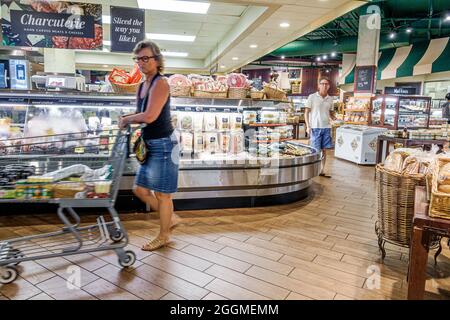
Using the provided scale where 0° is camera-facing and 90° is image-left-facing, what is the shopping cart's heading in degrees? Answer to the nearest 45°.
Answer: approximately 90°

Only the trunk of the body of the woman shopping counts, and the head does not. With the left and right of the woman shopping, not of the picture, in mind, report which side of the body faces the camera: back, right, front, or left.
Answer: left

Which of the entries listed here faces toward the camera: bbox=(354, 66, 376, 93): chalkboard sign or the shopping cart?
the chalkboard sign

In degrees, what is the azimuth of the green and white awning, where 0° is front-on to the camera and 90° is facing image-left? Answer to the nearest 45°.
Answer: approximately 45°

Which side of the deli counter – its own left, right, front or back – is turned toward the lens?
front

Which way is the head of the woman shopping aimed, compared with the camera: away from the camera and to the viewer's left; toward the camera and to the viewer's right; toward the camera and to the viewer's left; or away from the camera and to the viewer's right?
toward the camera and to the viewer's left

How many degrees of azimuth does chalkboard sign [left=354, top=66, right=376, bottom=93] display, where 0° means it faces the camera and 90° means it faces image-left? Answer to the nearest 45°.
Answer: approximately 0°

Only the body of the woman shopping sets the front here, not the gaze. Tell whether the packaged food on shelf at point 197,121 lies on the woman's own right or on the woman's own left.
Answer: on the woman's own right

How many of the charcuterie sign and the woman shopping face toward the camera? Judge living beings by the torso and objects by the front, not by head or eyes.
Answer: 1

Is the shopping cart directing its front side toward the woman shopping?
no

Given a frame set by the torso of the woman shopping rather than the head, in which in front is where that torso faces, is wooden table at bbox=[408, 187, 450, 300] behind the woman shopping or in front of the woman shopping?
behind

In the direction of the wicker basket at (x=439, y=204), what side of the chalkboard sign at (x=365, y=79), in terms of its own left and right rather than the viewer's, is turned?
front

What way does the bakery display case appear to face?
toward the camera
